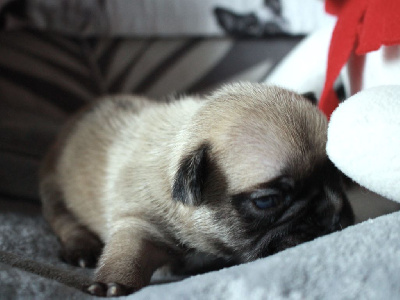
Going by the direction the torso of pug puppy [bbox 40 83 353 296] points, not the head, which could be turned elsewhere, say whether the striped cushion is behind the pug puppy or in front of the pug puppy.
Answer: behind

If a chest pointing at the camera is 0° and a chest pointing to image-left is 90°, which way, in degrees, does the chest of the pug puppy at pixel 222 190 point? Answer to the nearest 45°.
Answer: approximately 315°
